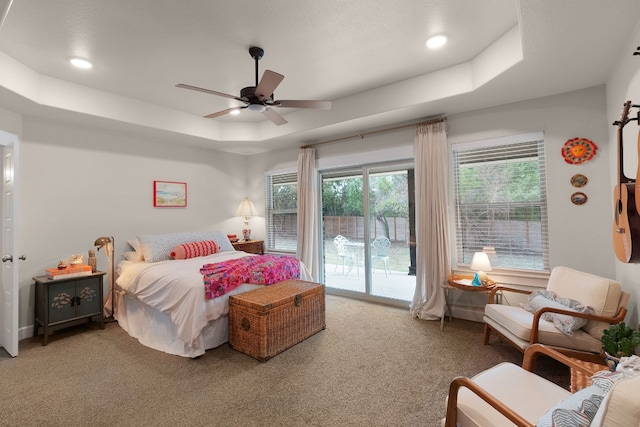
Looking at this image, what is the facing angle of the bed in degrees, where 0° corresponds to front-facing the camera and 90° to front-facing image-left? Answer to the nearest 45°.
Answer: approximately 315°

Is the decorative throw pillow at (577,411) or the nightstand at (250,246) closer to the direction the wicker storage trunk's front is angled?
the decorative throw pillow

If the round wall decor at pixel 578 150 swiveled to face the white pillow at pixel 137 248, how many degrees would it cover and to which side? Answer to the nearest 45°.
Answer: approximately 45° to its right

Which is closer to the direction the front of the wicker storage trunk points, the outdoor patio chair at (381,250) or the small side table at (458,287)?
the small side table

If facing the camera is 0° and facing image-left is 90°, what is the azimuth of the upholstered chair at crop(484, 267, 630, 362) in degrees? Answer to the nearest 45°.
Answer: approximately 45°

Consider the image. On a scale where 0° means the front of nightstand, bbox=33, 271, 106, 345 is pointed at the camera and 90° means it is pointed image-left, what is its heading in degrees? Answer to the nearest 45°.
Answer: approximately 315°
